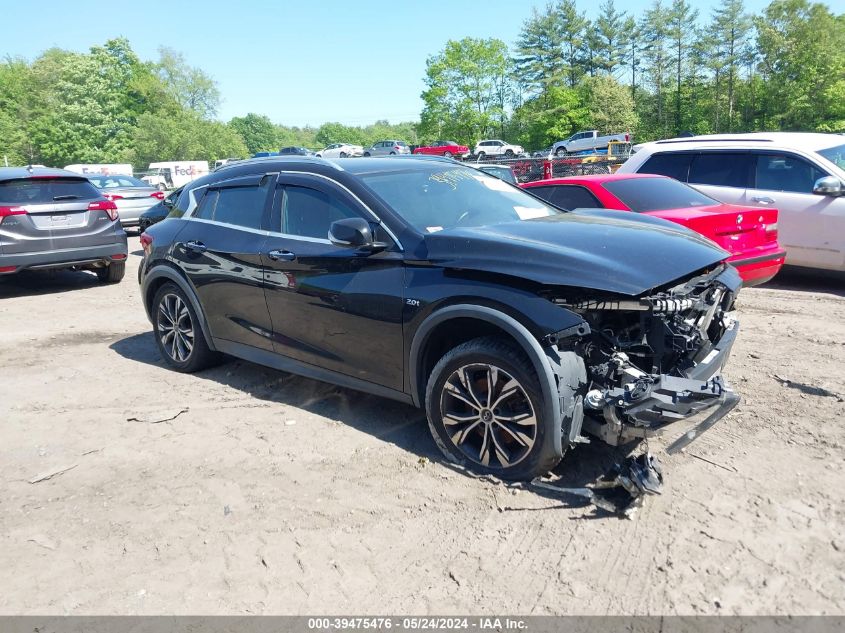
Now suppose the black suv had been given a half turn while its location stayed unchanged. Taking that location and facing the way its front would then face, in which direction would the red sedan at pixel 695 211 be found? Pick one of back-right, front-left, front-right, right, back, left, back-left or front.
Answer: right

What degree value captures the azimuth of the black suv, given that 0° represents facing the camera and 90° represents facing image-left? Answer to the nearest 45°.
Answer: approximately 315°

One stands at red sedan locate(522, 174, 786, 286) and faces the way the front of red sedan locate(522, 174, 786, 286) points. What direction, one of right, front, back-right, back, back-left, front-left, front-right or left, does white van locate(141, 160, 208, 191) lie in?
front

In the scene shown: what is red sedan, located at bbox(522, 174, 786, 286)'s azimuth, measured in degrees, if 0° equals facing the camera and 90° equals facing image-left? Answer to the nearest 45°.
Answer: approximately 135°

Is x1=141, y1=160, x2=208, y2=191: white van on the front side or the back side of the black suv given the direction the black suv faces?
on the back side
